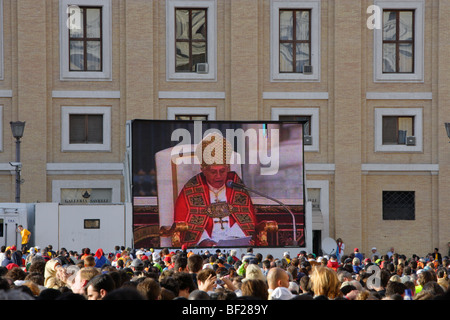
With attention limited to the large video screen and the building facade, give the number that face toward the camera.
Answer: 2

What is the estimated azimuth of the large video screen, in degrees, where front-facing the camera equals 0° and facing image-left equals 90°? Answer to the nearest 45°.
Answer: approximately 0°

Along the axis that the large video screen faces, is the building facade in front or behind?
behind

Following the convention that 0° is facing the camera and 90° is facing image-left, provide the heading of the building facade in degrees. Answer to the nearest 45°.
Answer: approximately 0°
